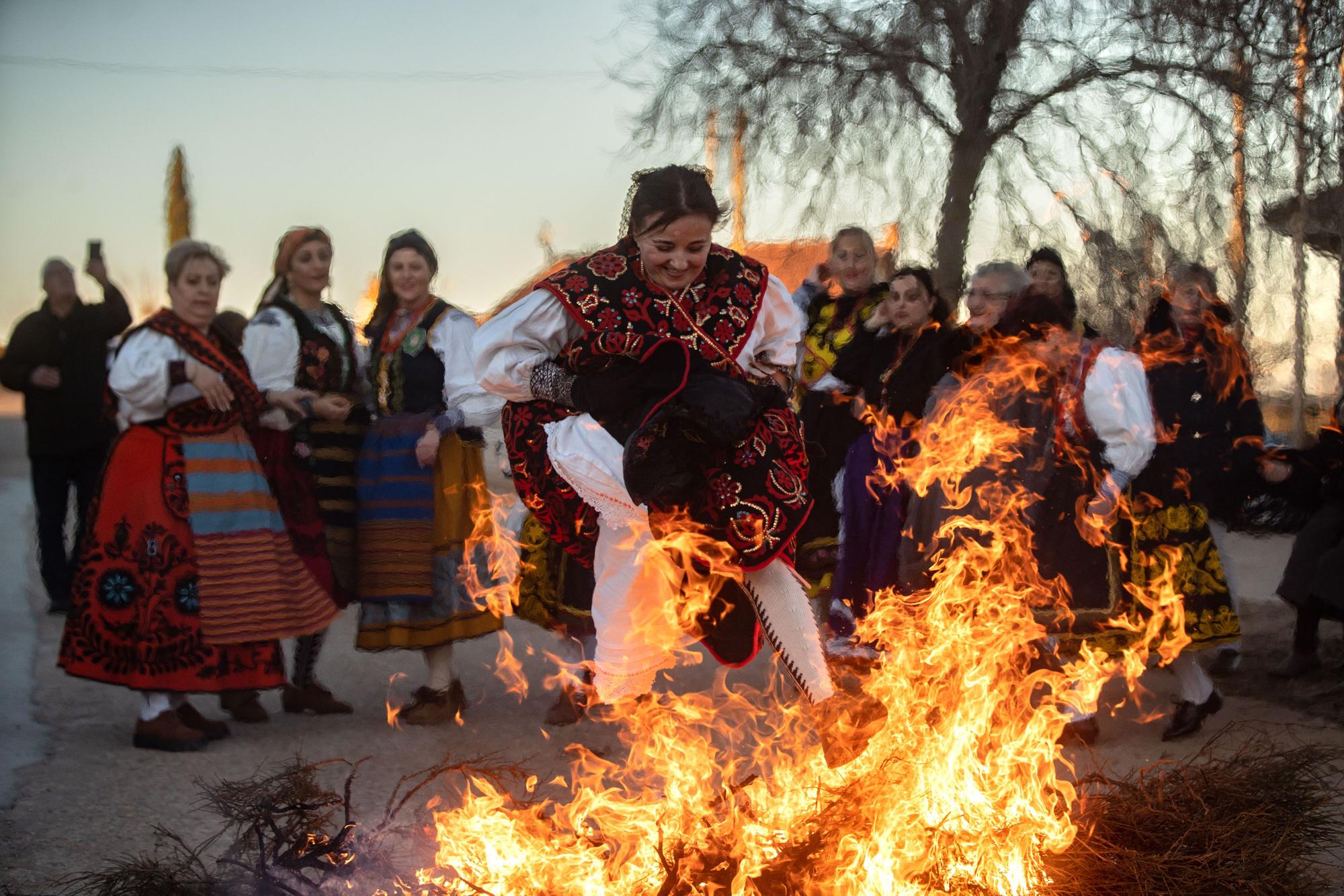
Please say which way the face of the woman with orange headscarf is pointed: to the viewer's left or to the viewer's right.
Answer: to the viewer's right

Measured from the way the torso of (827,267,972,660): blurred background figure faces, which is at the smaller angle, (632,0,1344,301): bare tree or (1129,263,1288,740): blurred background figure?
the blurred background figure

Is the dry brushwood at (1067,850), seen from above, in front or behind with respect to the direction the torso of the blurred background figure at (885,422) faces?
in front

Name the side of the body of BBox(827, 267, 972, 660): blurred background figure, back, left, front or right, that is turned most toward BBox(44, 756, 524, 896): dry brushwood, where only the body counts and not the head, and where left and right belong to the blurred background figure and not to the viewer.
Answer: front

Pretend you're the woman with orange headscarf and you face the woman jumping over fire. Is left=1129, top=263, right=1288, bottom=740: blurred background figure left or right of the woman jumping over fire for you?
left

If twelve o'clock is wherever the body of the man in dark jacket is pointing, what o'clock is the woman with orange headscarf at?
The woman with orange headscarf is roughly at 11 o'clock from the man in dark jacket.
